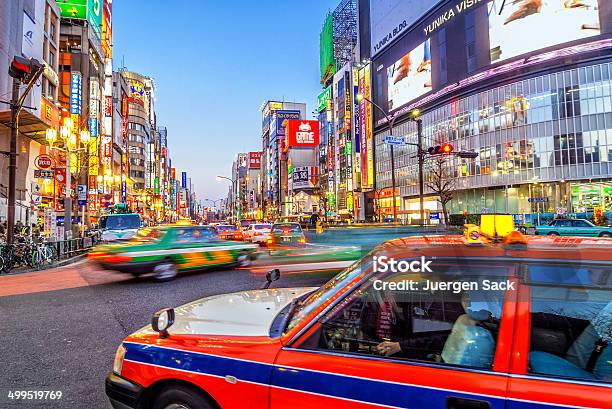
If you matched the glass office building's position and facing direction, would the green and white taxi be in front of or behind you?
in front

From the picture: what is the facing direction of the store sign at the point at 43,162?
toward the camera

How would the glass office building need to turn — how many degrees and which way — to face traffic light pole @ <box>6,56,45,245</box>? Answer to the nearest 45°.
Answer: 0° — it already faces it

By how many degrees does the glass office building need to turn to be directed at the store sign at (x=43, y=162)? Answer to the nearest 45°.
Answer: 0° — it already faces it

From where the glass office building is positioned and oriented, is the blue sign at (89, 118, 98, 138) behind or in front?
in front

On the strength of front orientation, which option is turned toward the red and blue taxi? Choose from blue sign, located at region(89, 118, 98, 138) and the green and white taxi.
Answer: the blue sign

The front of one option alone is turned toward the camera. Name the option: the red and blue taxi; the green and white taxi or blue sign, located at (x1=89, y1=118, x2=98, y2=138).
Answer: the blue sign

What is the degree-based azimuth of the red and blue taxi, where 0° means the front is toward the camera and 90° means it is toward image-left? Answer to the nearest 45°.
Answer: approximately 90°

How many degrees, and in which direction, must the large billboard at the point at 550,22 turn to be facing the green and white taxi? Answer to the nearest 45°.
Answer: approximately 45° to its left

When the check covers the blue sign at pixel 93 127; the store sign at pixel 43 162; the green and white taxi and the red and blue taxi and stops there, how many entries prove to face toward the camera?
2
